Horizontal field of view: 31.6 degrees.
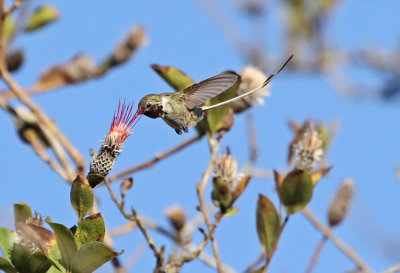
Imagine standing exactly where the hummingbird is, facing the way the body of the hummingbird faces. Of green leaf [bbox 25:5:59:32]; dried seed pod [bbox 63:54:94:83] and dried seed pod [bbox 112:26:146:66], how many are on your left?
0

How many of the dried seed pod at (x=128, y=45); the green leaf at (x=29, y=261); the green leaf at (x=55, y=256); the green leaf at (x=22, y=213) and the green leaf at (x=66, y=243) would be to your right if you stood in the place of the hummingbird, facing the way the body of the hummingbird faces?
1

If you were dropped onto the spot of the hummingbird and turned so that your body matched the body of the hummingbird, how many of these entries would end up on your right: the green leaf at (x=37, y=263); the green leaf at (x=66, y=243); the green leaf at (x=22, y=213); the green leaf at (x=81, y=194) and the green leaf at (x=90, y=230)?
0

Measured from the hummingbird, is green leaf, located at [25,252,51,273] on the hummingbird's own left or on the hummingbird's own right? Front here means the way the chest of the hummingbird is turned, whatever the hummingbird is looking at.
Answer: on the hummingbird's own left

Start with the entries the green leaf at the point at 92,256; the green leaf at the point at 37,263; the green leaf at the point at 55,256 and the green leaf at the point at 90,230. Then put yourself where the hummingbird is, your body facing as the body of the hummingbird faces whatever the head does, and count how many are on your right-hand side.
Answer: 0

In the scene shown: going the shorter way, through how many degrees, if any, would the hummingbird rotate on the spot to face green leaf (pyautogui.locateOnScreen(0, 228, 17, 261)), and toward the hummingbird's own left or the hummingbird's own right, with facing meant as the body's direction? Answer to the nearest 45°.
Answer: approximately 45° to the hummingbird's own left

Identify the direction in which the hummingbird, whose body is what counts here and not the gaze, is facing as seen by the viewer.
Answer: to the viewer's left

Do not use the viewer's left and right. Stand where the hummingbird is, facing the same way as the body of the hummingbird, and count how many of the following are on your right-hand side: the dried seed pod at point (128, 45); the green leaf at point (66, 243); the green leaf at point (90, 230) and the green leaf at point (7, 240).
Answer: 1

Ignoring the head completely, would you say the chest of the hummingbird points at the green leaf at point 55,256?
no
